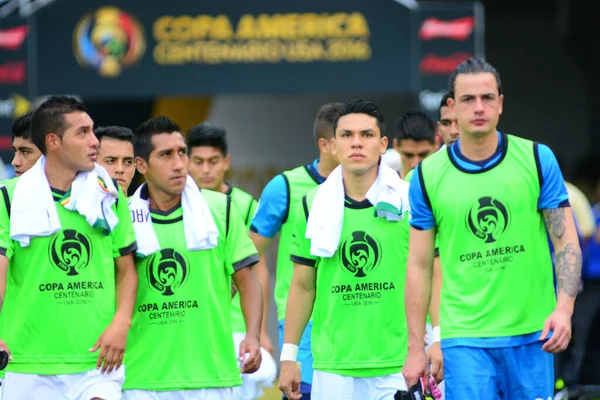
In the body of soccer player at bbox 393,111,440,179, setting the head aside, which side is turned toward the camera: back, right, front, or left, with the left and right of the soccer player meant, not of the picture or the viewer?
front

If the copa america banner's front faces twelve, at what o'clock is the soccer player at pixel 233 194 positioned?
The soccer player is roughly at 12 o'clock from the copa america banner.

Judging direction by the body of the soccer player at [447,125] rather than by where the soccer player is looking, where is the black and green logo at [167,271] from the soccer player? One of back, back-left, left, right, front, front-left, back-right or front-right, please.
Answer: front-right

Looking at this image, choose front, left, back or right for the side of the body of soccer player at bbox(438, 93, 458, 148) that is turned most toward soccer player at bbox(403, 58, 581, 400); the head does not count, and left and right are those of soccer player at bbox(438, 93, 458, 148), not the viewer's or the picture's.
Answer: front

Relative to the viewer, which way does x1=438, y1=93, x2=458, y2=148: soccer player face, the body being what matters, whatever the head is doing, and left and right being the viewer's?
facing the viewer

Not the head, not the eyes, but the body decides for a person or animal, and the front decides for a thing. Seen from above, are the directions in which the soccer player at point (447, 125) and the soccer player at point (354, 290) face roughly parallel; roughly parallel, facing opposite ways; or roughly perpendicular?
roughly parallel
